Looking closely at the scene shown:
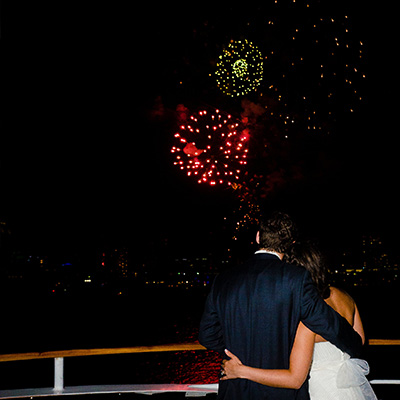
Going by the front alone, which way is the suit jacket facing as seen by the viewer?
away from the camera

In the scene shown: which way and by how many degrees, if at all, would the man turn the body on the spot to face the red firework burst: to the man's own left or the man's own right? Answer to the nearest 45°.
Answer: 0° — they already face it

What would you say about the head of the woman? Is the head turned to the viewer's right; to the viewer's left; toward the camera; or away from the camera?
away from the camera
